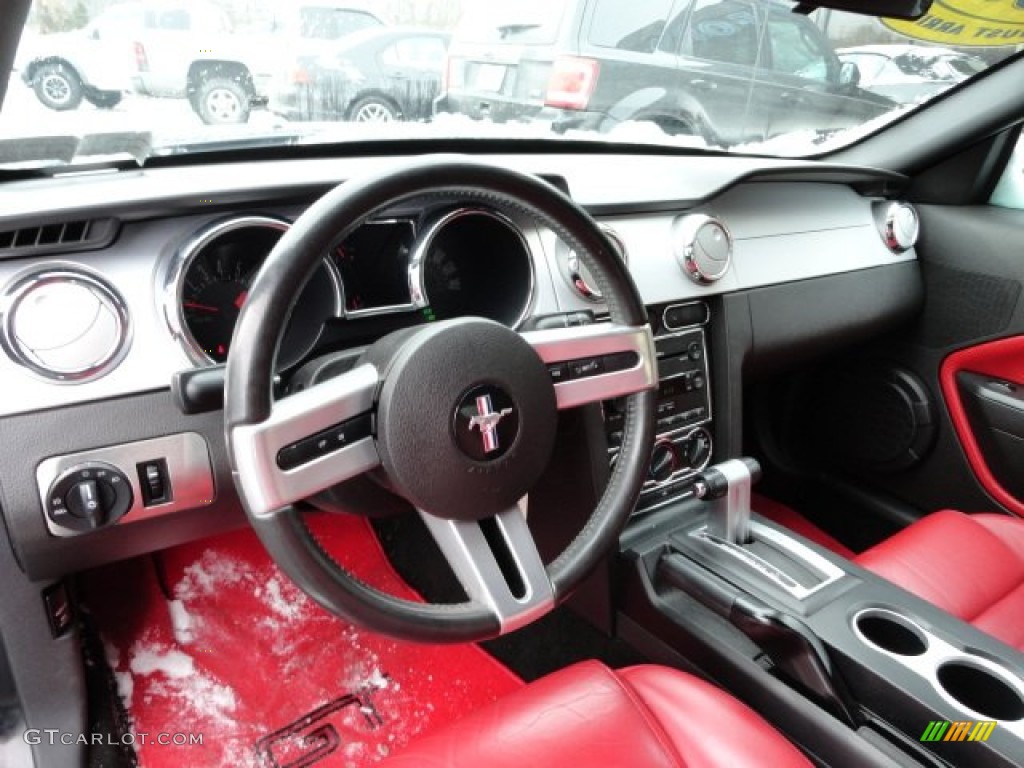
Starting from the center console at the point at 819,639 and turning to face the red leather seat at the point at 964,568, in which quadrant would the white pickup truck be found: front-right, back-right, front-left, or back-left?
front-left

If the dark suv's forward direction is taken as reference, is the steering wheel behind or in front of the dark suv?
behind
